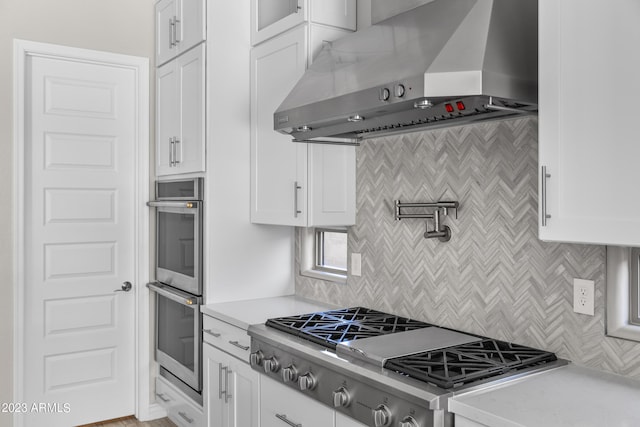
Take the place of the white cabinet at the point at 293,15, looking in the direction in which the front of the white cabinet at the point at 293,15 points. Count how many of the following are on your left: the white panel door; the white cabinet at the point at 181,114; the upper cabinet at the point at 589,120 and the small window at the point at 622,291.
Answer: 2

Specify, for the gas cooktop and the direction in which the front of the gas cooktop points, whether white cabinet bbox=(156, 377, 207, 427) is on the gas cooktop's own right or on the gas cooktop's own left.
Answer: on the gas cooktop's own right

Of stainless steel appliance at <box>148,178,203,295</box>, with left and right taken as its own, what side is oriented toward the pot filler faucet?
left

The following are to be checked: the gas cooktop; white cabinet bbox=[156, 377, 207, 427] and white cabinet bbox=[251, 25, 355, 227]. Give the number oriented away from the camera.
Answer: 0

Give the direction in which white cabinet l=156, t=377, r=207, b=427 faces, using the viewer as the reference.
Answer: facing the viewer and to the left of the viewer

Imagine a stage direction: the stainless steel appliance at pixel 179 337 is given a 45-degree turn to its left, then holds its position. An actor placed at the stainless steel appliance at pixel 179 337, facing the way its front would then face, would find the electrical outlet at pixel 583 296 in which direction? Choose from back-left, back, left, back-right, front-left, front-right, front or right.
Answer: front-left

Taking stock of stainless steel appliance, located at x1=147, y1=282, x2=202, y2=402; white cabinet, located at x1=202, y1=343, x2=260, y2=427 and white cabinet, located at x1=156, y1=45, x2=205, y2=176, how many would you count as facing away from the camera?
0

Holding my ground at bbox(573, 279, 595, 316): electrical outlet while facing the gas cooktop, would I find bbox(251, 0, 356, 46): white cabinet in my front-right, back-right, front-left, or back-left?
front-right

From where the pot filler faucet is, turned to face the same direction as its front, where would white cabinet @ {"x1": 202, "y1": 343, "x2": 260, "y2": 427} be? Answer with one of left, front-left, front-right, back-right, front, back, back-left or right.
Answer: front-right

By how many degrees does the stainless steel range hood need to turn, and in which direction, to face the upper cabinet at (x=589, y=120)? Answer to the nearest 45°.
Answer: approximately 90° to its left

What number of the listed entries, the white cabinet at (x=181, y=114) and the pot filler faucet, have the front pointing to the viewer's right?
0

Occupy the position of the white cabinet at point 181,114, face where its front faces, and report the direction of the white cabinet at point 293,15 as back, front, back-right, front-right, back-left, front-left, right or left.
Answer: left

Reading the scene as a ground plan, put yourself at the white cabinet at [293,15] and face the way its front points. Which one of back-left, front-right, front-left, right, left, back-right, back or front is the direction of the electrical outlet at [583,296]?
left
